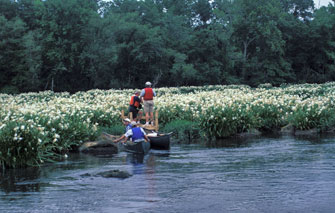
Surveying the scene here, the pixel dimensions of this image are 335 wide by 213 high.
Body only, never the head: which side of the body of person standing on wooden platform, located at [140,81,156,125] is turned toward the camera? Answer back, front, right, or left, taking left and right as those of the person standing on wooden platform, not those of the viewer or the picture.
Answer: back

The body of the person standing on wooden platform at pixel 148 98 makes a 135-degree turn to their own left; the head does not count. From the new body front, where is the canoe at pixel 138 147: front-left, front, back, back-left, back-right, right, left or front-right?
front-left
